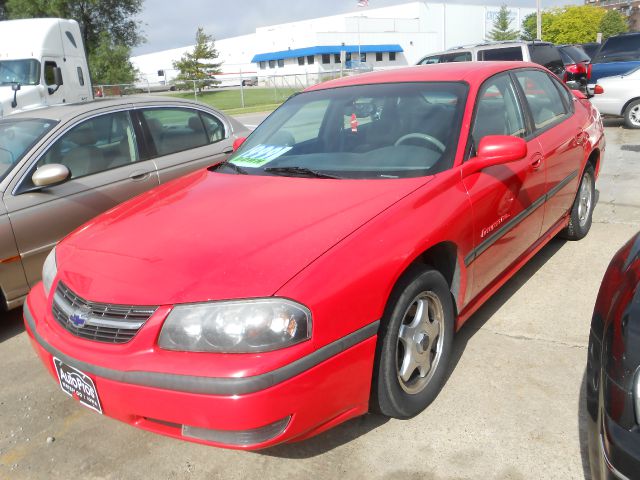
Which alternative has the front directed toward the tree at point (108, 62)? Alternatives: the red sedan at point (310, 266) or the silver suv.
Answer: the silver suv

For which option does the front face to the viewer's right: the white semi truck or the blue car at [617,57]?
the blue car

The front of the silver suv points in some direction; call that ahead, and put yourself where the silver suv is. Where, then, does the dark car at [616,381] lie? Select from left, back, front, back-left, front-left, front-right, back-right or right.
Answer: back-left

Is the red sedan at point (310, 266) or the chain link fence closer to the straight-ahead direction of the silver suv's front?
the chain link fence

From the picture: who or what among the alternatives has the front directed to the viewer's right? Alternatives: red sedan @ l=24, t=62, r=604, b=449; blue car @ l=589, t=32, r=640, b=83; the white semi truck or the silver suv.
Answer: the blue car

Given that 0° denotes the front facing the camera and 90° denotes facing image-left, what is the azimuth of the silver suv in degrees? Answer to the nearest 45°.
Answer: approximately 135°

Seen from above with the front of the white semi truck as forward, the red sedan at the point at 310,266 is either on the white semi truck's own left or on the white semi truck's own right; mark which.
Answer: on the white semi truck's own left

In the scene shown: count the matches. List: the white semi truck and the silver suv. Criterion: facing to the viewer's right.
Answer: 0

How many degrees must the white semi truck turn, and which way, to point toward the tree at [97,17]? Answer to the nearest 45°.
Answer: approximately 135° to its right

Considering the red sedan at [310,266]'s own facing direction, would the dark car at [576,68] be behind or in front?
behind

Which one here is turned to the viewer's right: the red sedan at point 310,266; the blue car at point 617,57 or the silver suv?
the blue car

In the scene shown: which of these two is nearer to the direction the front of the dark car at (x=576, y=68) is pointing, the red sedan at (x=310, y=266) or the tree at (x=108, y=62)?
the tree

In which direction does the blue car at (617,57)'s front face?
to the viewer's right

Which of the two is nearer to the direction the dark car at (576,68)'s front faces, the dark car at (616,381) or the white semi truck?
the white semi truck
